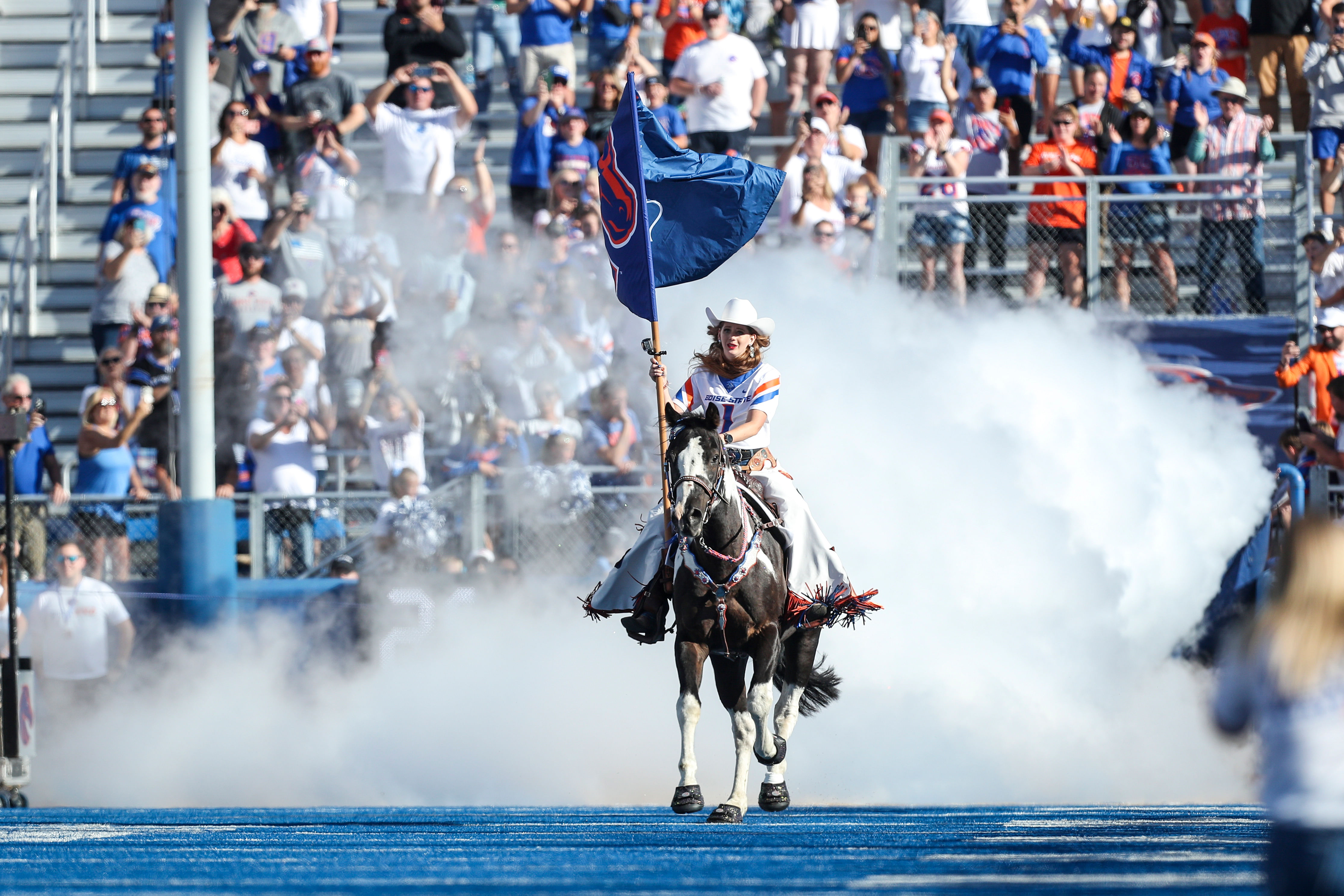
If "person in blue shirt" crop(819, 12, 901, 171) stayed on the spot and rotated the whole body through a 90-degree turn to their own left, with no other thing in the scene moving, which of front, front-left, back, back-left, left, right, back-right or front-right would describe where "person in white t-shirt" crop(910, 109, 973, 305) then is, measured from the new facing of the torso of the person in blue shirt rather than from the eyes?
right

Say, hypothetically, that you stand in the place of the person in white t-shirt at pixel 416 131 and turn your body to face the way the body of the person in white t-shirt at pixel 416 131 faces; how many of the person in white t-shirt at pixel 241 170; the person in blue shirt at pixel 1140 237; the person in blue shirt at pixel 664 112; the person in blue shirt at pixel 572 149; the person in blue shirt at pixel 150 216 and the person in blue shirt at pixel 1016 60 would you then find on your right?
2

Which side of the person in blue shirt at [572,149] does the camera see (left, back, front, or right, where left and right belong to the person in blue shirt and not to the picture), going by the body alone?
front

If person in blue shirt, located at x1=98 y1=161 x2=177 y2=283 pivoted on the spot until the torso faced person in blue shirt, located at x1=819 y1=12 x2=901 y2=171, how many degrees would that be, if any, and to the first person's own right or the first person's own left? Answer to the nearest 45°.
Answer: approximately 90° to the first person's own left

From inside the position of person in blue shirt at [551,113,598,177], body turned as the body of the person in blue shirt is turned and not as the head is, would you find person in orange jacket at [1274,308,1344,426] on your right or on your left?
on your left

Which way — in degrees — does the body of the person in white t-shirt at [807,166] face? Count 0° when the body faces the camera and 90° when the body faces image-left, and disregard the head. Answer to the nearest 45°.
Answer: approximately 0°

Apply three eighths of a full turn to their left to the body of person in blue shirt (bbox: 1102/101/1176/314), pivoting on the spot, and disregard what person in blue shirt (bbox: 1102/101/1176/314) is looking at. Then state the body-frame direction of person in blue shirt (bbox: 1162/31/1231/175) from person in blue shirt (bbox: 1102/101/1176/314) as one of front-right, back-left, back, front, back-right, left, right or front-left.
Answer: front-left

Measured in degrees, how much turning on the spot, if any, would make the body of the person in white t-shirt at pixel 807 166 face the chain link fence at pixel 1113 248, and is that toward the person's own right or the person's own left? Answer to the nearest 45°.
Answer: approximately 45° to the person's own left

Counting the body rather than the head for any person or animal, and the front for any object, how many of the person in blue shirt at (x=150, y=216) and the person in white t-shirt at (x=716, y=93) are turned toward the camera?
2

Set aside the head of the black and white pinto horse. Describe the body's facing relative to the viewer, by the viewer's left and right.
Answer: facing the viewer

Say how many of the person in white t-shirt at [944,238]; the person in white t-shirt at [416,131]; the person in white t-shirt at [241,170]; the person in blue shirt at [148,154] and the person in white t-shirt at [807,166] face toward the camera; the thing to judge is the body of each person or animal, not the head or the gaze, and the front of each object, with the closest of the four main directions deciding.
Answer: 5

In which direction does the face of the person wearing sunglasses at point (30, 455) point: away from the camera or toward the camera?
toward the camera

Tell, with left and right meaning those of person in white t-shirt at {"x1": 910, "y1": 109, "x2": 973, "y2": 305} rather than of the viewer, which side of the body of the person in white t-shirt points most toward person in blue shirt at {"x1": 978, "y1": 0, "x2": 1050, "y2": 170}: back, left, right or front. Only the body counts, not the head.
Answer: back

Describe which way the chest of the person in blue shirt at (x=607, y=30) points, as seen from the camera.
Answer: toward the camera

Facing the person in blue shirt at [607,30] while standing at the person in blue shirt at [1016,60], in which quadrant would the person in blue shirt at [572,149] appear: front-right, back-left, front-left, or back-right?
front-left

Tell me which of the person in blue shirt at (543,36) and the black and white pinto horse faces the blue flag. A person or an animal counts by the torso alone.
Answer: the person in blue shirt

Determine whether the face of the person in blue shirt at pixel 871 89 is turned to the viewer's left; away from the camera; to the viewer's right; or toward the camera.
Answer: toward the camera

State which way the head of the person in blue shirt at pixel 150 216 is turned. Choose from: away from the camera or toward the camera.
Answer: toward the camera

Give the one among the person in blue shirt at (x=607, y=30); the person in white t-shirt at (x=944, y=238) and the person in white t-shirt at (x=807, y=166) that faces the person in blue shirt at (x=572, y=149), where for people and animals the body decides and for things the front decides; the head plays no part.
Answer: the person in blue shirt at (x=607, y=30)
